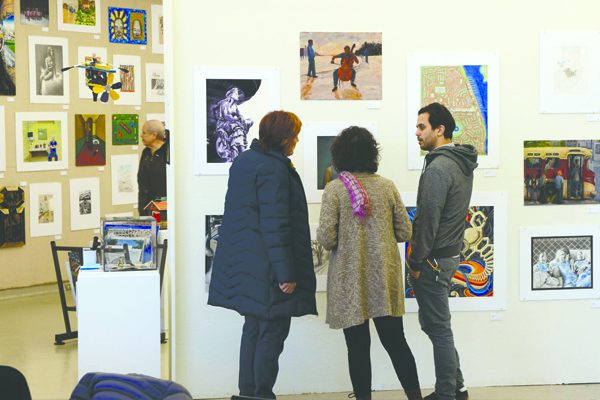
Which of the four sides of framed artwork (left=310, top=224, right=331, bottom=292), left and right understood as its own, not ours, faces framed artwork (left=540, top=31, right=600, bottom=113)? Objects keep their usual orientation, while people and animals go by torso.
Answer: left

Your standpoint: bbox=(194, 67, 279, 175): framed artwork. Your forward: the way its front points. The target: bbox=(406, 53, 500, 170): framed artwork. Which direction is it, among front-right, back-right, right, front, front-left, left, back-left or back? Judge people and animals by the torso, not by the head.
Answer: left

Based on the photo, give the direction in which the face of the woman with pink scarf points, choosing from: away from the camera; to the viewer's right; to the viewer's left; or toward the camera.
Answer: away from the camera

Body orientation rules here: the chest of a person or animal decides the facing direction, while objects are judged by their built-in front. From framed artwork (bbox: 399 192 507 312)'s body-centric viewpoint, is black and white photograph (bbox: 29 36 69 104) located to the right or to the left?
on its right

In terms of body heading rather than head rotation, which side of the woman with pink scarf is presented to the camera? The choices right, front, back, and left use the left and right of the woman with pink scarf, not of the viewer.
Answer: back

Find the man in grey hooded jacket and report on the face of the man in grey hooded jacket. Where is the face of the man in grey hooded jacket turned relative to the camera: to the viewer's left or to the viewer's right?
to the viewer's left

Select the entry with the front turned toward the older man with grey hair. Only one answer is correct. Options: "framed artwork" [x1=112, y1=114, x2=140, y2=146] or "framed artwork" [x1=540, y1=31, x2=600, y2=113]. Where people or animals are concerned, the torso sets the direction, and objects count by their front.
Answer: "framed artwork" [x1=112, y1=114, x2=140, y2=146]

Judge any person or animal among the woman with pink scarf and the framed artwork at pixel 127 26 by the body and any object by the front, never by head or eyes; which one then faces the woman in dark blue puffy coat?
the framed artwork

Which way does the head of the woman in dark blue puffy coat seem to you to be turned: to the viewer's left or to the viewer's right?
to the viewer's right

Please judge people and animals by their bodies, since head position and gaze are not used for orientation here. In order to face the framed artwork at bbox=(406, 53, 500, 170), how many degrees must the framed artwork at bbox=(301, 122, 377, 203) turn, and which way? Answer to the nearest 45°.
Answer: approximately 90° to its left

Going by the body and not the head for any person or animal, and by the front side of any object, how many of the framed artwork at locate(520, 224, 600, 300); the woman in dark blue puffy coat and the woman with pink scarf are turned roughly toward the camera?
1
